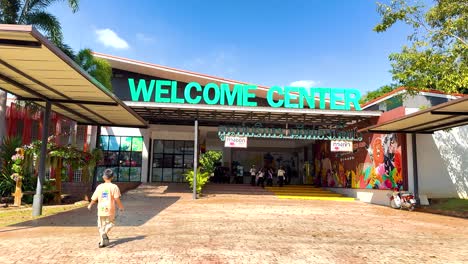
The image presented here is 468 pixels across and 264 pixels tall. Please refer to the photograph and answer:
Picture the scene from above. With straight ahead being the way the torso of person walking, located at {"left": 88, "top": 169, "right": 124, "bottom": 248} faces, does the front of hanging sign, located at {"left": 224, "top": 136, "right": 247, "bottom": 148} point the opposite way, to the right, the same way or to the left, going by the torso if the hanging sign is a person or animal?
the opposite way

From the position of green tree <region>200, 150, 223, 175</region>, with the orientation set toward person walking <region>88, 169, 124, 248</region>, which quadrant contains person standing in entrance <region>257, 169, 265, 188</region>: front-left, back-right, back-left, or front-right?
back-left

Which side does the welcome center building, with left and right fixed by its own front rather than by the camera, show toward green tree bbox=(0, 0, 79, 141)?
right

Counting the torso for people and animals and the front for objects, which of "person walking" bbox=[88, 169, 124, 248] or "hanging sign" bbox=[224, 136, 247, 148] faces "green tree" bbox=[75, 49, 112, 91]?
the person walking

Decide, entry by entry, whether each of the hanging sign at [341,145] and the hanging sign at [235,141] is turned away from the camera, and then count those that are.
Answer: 0

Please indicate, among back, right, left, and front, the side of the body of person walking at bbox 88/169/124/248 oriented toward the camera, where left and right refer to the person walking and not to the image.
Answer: back

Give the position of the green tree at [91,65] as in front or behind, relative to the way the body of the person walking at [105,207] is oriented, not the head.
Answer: in front

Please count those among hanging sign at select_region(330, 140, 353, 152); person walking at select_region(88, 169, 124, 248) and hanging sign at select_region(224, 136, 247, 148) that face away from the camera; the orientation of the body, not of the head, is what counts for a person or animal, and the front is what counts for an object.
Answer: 1

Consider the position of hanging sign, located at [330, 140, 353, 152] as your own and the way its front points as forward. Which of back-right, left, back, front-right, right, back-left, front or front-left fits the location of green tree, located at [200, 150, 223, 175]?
right
